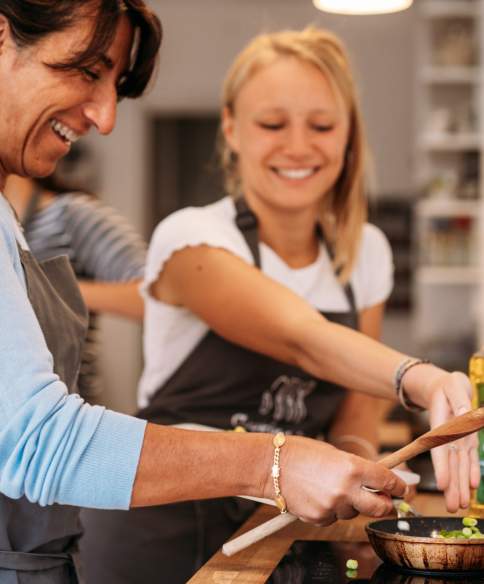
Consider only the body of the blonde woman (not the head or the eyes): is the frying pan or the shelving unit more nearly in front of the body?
the frying pan

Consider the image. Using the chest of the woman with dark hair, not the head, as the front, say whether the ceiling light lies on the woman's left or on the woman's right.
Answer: on the woman's left

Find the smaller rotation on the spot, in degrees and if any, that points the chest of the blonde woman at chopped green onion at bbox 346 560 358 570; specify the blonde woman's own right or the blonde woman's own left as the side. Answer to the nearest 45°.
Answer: approximately 45° to the blonde woman's own right

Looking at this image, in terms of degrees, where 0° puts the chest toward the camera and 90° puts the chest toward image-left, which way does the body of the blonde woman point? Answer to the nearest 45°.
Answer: approximately 315°

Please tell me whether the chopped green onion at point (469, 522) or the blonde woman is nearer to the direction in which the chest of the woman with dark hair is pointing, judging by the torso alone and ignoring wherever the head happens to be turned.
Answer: the chopped green onion

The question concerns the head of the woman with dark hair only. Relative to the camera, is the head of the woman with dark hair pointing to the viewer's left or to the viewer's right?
to the viewer's right

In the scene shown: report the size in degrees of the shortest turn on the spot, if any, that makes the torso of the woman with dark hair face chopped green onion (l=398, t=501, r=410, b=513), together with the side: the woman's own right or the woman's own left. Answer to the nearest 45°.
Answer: approximately 45° to the woman's own left

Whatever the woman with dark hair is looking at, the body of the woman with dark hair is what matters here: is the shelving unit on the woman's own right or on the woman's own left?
on the woman's own left

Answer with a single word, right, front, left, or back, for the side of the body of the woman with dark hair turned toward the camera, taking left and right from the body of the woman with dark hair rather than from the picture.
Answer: right
